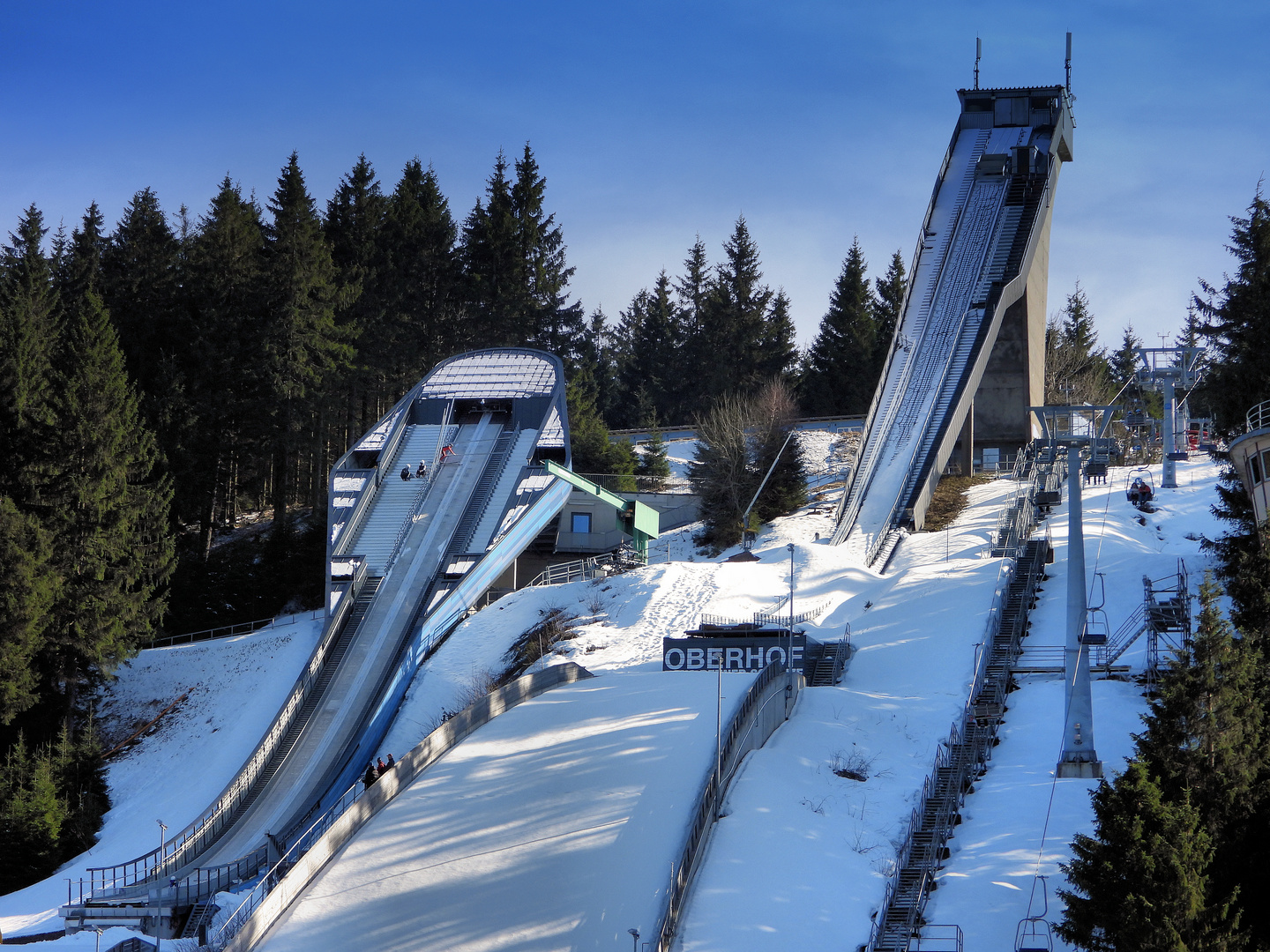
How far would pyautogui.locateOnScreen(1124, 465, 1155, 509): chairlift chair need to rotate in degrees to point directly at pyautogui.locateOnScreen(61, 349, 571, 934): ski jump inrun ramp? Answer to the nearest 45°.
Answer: approximately 45° to its right

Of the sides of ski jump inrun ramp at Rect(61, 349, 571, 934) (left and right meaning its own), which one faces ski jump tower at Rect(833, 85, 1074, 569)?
back

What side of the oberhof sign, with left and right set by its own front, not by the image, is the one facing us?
front

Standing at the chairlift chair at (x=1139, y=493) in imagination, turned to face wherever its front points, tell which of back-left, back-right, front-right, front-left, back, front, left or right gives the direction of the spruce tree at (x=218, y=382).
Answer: right

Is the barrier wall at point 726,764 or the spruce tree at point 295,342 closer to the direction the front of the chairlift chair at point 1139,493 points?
the barrier wall

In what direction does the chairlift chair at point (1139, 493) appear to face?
toward the camera

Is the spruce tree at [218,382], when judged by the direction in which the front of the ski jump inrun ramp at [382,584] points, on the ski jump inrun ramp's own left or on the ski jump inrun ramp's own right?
on the ski jump inrun ramp's own right

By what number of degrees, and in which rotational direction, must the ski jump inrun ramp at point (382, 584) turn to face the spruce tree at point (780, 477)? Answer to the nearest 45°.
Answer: approximately 180°

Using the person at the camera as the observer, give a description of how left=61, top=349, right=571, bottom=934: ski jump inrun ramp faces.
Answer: facing the viewer and to the left of the viewer
